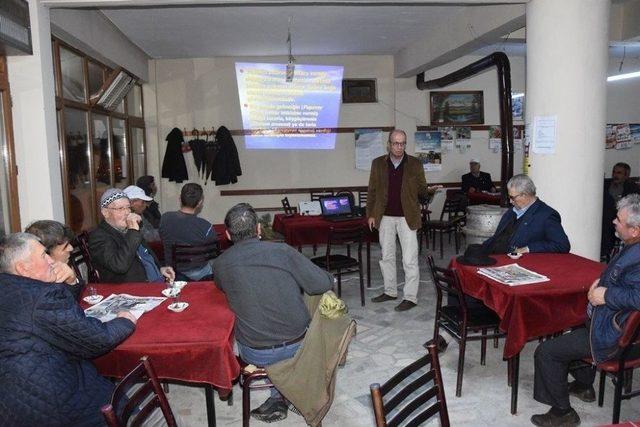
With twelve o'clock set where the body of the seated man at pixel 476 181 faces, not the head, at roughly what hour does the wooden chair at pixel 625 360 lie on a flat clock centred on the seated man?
The wooden chair is roughly at 12 o'clock from the seated man.

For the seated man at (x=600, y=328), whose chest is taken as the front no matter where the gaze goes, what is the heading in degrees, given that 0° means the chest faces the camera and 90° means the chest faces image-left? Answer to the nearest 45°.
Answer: approximately 90°

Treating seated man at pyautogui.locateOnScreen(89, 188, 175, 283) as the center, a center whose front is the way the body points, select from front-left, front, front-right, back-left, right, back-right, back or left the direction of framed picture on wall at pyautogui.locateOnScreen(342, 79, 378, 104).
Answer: left

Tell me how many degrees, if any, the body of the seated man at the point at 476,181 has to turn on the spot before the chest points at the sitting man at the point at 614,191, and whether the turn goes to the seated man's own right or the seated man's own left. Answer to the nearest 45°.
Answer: approximately 45° to the seated man's own left

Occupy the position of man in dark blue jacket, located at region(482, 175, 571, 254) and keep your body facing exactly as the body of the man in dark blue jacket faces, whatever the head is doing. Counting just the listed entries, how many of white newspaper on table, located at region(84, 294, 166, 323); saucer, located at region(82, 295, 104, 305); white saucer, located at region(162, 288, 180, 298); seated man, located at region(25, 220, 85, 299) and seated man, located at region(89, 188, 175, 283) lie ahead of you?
5

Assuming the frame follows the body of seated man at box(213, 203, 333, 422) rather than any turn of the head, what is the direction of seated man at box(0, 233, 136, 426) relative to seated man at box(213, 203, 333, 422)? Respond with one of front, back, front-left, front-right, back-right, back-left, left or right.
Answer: back-left

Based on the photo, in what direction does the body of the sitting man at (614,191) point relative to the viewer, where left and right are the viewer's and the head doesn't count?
facing the viewer and to the left of the viewer

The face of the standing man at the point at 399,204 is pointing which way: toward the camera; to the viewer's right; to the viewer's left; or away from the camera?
toward the camera

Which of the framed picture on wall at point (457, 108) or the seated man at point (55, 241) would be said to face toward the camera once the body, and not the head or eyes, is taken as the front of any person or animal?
the framed picture on wall

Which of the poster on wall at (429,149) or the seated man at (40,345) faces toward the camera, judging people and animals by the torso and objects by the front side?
the poster on wall

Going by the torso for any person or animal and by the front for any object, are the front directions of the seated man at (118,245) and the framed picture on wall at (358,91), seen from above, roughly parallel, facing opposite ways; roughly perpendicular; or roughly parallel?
roughly perpendicular

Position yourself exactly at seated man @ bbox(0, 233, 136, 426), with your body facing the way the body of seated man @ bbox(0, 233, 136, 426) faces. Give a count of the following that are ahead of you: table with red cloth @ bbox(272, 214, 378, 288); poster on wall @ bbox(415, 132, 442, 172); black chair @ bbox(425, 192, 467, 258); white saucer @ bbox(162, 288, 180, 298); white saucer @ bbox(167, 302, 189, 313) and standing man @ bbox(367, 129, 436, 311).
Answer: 6

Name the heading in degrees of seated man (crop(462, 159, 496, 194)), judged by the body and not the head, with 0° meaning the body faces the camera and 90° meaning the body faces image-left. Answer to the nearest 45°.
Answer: approximately 0°

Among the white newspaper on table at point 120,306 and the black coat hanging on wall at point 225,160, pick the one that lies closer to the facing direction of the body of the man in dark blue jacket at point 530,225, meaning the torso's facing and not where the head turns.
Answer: the white newspaper on table

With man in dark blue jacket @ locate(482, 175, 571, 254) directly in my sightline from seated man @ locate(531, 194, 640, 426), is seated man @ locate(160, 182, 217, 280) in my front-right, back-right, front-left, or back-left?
front-left

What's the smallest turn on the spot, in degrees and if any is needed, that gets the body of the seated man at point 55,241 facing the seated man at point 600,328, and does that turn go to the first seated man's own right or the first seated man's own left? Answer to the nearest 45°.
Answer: approximately 45° to the first seated man's own right

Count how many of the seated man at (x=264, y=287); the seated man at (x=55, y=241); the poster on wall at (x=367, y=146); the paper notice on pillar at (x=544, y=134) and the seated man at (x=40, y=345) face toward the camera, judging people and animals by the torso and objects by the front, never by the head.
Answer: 2

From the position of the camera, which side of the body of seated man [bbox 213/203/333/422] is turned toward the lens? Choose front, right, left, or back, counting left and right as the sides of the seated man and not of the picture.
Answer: back

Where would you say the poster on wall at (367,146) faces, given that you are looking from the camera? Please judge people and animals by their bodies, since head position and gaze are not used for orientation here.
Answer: facing the viewer

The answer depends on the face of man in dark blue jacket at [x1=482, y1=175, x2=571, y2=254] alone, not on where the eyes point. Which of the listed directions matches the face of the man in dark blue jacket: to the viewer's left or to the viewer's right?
to the viewer's left
